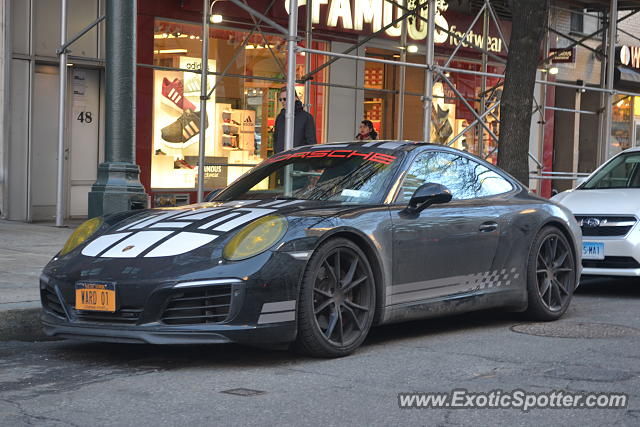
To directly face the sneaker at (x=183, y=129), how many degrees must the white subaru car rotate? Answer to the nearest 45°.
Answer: approximately 90° to its right

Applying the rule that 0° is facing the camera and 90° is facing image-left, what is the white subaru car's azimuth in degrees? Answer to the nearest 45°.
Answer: approximately 45°

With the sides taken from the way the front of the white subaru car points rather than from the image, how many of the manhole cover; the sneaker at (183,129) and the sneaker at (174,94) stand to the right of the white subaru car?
2

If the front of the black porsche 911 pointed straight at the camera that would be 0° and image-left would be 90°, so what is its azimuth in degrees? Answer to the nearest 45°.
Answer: approximately 45°

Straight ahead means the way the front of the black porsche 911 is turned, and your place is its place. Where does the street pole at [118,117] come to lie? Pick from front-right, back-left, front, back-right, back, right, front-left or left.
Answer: right

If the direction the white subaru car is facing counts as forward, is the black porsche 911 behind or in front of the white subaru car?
in front
